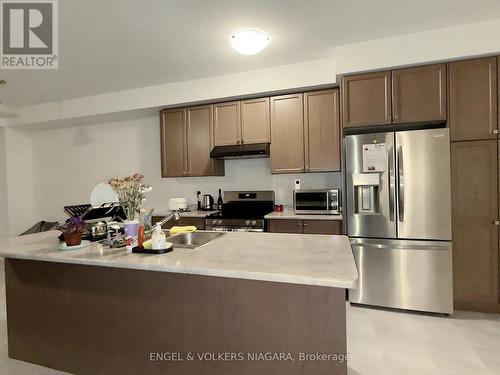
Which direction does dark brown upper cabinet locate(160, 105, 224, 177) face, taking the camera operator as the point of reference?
facing the viewer and to the left of the viewer

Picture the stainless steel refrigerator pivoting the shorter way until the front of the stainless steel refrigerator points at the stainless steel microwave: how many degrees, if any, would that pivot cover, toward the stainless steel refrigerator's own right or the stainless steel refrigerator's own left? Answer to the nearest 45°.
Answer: approximately 90° to the stainless steel refrigerator's own right

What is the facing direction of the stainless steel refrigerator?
toward the camera

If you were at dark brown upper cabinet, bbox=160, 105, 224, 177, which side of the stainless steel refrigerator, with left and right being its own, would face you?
right

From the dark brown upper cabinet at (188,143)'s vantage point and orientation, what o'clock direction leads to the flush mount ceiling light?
The flush mount ceiling light is roughly at 10 o'clock from the dark brown upper cabinet.

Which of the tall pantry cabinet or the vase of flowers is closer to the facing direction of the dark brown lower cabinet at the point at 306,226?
the vase of flowers

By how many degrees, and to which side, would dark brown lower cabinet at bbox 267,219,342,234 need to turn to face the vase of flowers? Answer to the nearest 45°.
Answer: approximately 45° to its right

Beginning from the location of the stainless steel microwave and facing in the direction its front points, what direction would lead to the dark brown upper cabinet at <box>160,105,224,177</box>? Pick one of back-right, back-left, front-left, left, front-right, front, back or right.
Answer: right

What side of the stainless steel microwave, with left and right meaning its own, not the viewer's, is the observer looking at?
front

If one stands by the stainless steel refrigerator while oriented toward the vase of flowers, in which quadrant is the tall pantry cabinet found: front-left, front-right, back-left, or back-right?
back-left
